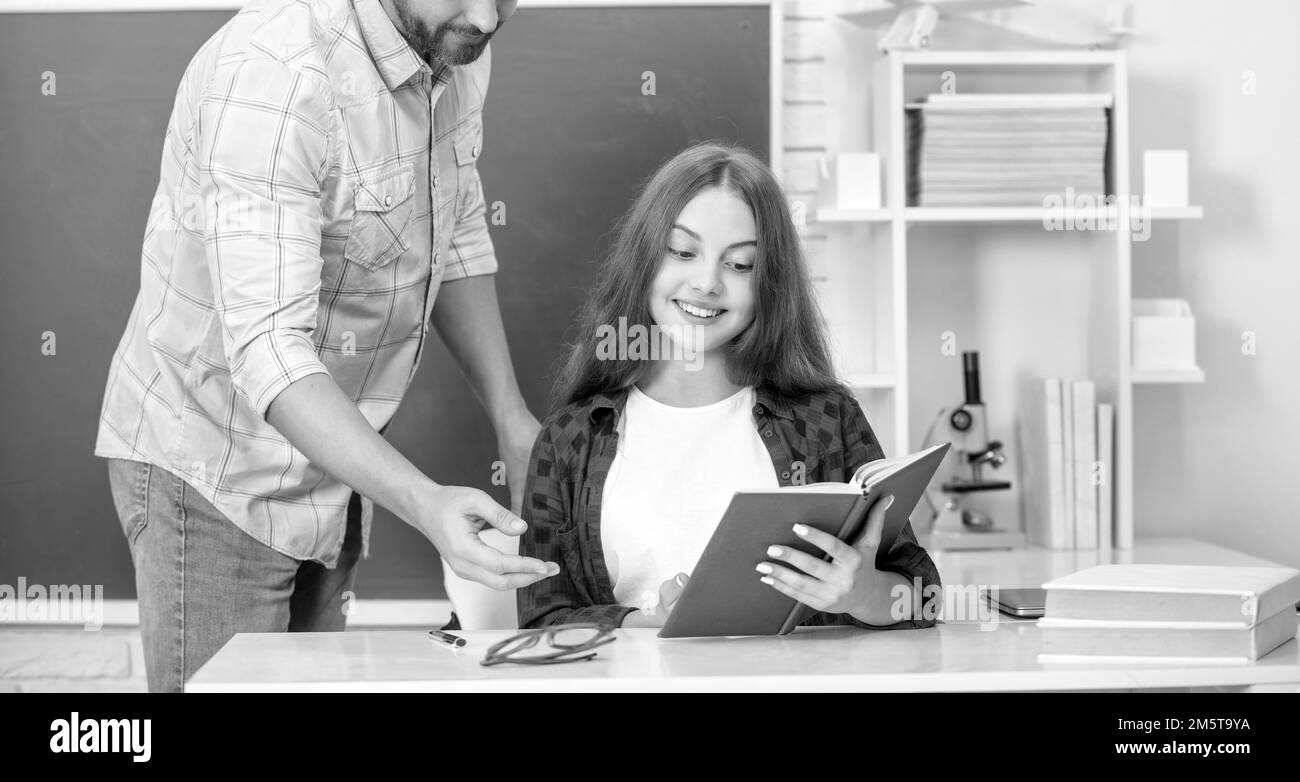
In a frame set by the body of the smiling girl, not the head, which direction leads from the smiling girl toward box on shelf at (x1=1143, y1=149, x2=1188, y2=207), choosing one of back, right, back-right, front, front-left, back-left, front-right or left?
back-left

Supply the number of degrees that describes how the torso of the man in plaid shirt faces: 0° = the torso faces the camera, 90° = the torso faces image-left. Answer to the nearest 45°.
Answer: approximately 315°

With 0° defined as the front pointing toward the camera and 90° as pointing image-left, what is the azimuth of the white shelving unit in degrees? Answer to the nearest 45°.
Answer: approximately 0°

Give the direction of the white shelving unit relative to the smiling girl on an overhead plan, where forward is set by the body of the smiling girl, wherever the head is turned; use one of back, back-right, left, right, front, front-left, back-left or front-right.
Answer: back-left

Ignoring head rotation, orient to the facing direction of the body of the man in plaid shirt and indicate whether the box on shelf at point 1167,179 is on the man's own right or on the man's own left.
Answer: on the man's own left

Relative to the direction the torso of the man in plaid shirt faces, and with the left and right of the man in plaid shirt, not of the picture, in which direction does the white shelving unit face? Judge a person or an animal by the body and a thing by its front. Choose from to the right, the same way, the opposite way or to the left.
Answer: to the right

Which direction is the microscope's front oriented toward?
to the viewer's right

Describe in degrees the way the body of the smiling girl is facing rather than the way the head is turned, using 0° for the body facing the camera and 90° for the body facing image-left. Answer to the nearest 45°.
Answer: approximately 0°

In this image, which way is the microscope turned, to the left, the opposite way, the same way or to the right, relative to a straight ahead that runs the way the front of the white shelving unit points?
to the left

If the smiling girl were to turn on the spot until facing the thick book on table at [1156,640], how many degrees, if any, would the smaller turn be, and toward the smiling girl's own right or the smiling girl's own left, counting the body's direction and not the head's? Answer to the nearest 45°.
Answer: approximately 45° to the smiling girl's own left

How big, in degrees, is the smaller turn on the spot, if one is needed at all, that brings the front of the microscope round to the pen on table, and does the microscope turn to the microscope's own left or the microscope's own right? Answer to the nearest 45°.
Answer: approximately 90° to the microscope's own right
